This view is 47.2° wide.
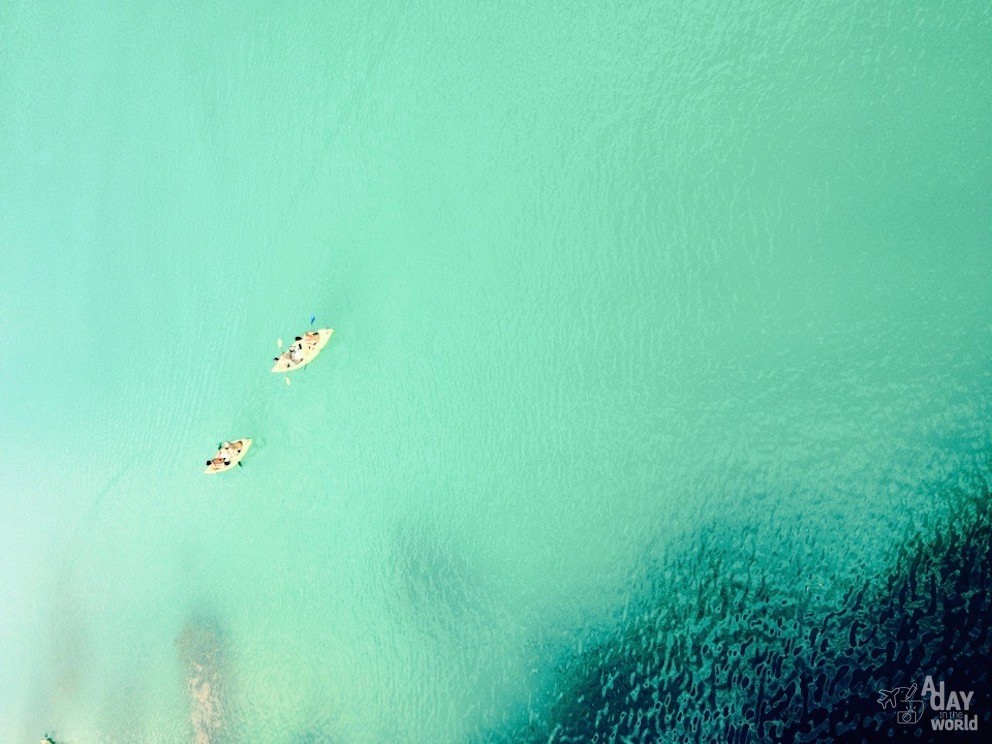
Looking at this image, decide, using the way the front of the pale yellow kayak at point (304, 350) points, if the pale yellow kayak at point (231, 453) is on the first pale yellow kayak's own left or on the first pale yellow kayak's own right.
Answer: on the first pale yellow kayak's own right
